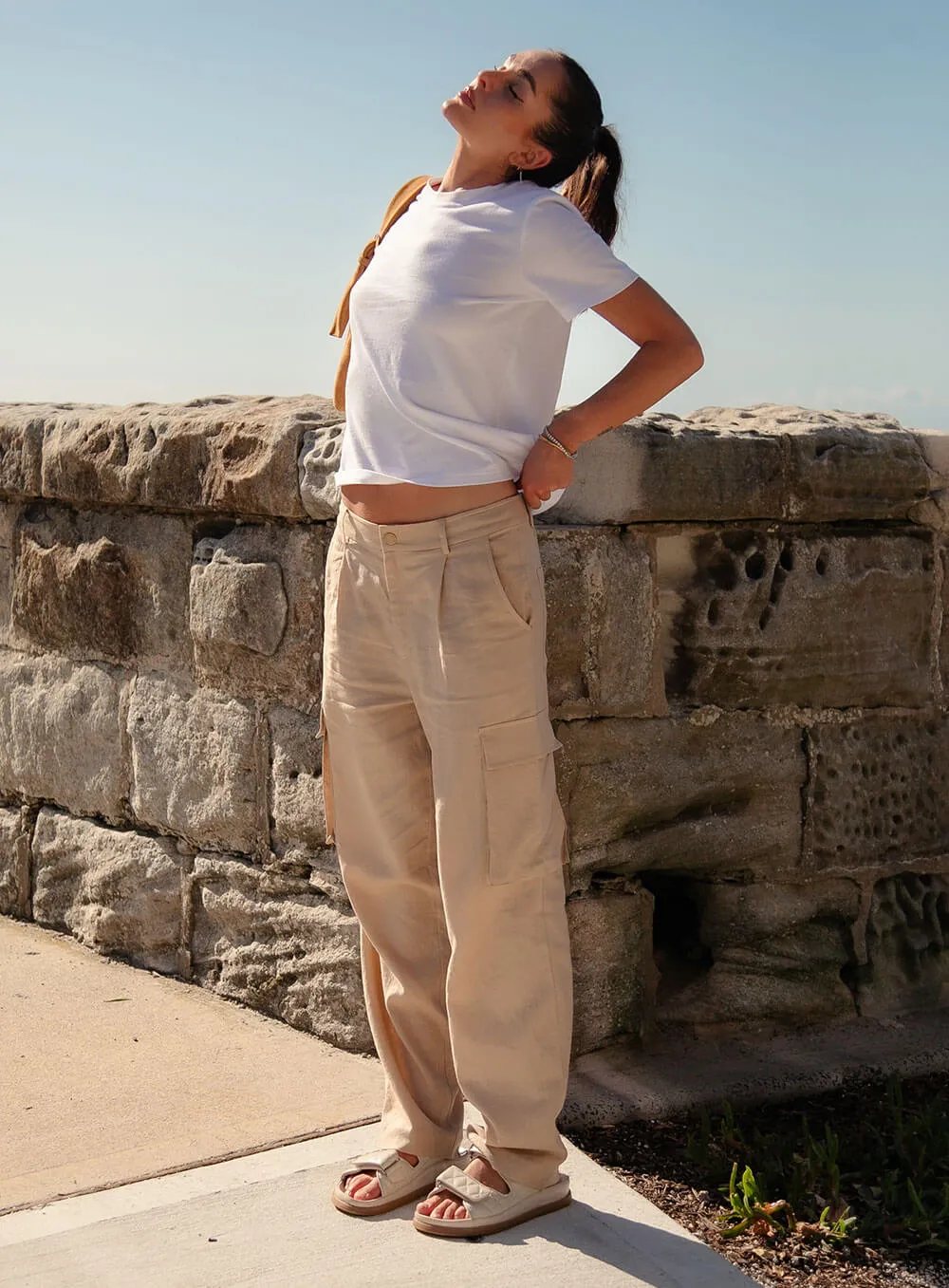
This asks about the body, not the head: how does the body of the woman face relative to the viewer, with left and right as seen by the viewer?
facing the viewer and to the left of the viewer
